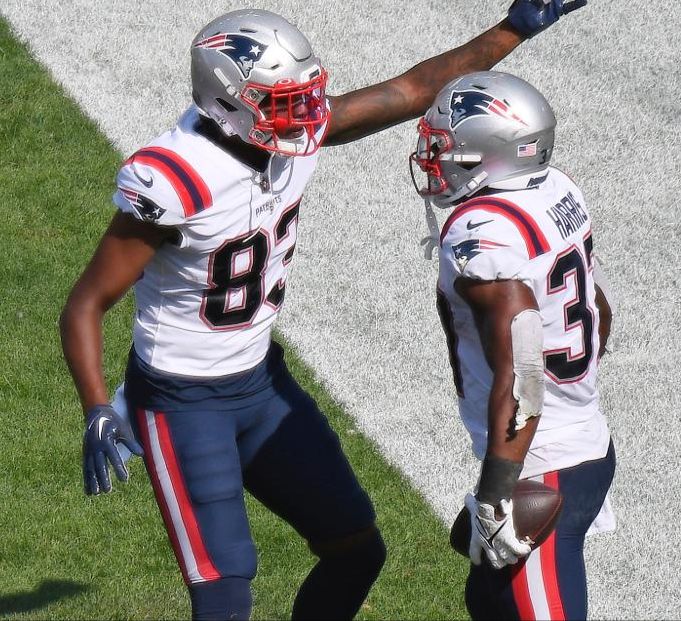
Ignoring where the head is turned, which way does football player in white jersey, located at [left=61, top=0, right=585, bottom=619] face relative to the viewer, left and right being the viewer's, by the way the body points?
facing the viewer and to the right of the viewer

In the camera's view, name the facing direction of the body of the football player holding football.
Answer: to the viewer's left

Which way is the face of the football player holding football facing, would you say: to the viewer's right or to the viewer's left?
to the viewer's left

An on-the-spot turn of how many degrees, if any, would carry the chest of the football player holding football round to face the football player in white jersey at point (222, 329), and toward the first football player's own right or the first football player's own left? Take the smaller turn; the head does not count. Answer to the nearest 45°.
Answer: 0° — they already face them

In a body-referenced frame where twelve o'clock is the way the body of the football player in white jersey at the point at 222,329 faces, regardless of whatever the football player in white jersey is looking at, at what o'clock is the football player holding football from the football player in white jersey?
The football player holding football is roughly at 11 o'clock from the football player in white jersey.
